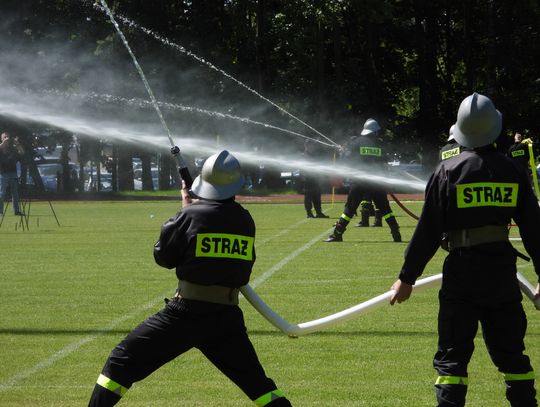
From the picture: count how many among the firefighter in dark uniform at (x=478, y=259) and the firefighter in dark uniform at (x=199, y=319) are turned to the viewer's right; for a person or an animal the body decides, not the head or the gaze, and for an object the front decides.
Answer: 0

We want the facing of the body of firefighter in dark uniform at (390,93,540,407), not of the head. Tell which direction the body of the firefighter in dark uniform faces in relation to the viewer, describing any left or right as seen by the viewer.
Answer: facing away from the viewer

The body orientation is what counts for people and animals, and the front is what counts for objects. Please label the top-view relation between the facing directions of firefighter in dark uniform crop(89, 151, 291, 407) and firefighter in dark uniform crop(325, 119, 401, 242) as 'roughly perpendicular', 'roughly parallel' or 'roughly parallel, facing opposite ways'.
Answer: roughly parallel

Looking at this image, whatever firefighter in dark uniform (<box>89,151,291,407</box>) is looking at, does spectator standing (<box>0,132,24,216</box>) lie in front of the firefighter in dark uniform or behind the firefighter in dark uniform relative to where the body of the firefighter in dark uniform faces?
in front

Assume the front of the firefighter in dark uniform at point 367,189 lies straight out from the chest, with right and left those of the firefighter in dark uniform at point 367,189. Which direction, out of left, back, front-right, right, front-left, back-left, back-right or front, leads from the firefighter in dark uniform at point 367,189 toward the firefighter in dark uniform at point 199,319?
back-left

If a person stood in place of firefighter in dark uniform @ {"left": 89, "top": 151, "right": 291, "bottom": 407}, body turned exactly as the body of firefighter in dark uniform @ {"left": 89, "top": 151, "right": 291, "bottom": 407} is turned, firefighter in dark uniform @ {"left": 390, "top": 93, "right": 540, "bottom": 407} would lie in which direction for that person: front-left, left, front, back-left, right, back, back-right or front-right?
back-right

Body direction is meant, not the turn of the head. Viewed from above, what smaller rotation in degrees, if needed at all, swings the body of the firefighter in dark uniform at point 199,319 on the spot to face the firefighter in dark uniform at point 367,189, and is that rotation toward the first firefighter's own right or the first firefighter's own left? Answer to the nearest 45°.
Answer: approximately 45° to the first firefighter's own right

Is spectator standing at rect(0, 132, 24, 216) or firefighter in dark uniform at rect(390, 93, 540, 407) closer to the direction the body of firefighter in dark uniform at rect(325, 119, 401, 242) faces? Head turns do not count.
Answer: the spectator standing

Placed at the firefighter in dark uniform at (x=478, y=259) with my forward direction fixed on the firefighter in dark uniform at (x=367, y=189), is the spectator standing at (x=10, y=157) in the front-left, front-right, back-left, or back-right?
front-left

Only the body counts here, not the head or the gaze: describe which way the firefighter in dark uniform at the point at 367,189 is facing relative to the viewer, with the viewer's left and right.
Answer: facing away from the viewer and to the left of the viewer
